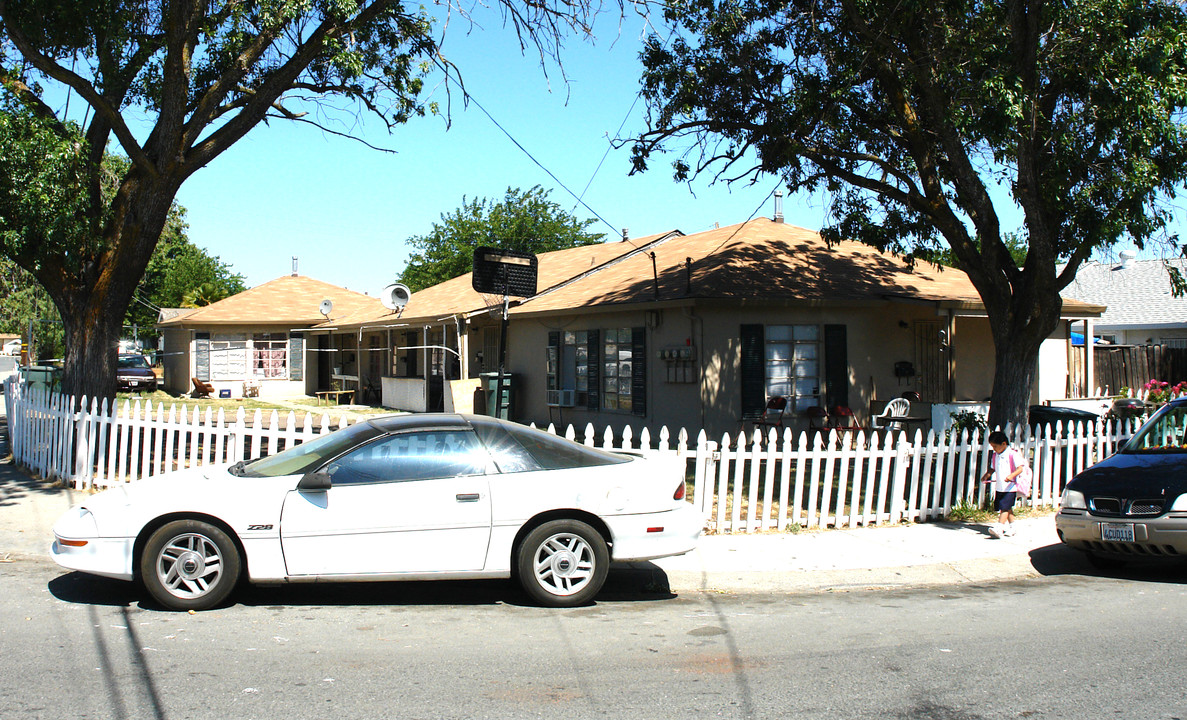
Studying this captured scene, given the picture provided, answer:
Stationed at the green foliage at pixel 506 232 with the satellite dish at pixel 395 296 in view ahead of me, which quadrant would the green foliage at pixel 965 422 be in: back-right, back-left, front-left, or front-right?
front-left

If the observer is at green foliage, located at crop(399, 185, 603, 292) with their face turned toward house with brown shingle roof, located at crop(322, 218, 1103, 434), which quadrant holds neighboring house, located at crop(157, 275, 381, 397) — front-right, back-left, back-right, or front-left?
front-right

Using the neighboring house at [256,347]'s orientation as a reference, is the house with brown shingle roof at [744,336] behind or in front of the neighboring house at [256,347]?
in front

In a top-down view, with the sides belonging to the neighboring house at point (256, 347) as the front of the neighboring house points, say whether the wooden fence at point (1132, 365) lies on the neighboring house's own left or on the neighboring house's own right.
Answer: on the neighboring house's own left

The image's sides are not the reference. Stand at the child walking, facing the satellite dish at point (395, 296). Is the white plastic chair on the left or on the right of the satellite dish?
right

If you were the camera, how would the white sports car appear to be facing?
facing to the left of the viewer

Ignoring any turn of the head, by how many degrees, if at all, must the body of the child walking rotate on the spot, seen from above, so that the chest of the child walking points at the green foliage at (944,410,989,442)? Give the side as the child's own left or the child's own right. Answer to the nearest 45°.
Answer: approximately 135° to the child's own right

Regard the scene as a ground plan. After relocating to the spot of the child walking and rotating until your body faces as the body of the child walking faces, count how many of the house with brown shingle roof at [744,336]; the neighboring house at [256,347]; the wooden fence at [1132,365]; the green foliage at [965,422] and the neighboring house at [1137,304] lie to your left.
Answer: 0

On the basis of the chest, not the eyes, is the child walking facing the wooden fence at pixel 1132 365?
no

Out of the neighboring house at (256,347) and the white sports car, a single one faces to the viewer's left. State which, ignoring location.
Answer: the white sports car

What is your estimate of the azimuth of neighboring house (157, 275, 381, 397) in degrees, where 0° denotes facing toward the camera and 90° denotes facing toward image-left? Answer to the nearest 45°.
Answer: approximately 0°

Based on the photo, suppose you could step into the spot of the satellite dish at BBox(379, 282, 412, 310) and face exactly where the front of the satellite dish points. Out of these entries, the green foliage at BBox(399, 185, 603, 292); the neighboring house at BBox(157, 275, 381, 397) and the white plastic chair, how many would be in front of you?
1

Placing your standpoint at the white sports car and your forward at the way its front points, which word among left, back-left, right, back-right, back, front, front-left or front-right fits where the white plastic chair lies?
back-right

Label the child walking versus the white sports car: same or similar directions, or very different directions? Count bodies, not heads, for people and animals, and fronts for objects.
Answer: same or similar directions

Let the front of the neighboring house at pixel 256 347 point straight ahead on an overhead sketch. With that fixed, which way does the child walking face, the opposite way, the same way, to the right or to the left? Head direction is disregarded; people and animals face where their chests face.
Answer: to the right

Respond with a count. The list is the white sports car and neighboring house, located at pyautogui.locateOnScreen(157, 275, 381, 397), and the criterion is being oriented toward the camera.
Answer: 1
